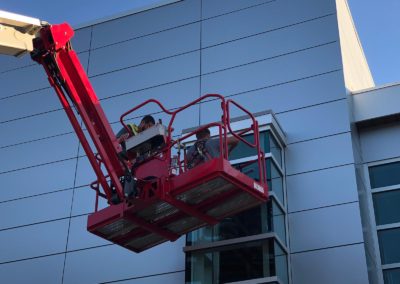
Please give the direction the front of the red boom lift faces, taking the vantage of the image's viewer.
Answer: facing away from the viewer and to the right of the viewer
